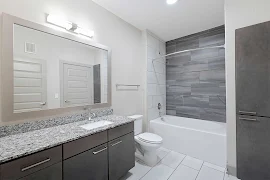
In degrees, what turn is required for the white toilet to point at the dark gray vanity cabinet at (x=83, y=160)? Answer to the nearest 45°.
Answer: approximately 90° to its right

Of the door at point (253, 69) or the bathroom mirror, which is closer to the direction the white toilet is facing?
the door

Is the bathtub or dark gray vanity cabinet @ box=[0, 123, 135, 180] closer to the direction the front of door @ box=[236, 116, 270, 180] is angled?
the dark gray vanity cabinet
